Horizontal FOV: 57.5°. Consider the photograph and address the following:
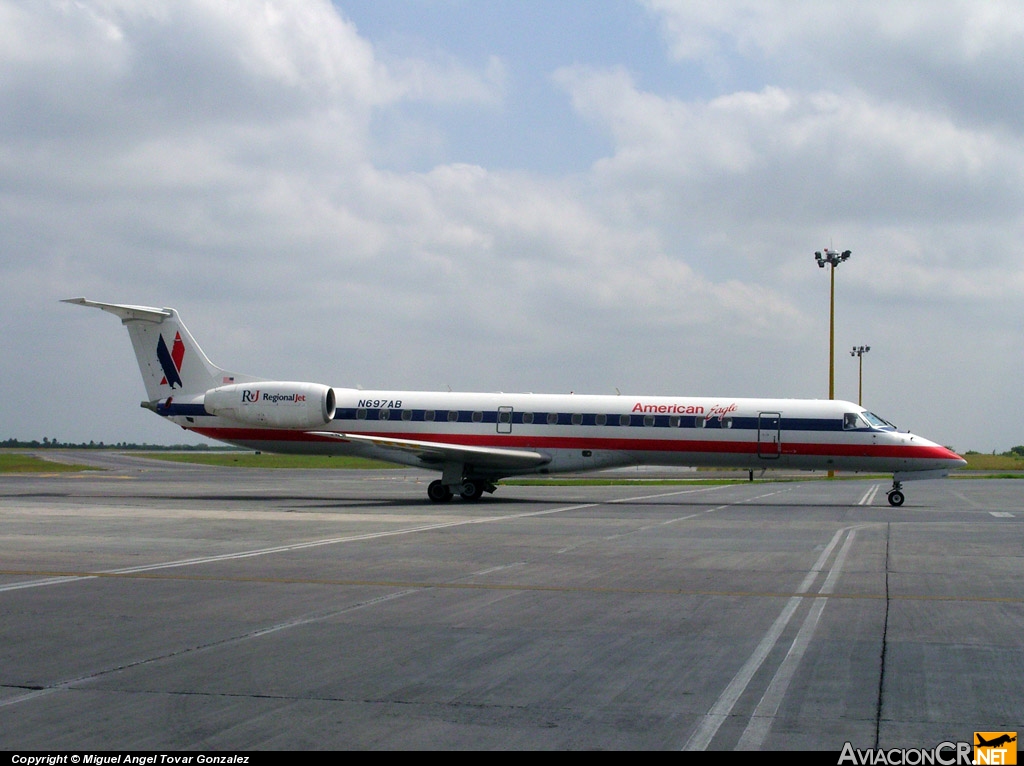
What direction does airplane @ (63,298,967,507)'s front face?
to the viewer's right
